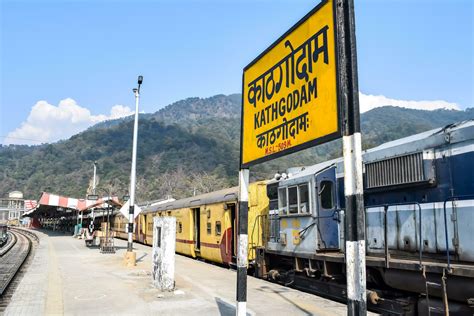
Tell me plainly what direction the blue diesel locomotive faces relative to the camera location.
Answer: facing away from the viewer and to the left of the viewer

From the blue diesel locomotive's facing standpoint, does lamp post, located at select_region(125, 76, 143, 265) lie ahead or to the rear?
ahead

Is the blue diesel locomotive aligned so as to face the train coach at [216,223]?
yes

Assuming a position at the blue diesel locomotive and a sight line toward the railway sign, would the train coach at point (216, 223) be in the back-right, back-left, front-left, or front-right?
back-right

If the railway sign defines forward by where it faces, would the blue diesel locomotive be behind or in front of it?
behind

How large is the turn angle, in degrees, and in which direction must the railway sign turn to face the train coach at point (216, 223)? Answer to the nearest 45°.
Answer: approximately 135° to its right

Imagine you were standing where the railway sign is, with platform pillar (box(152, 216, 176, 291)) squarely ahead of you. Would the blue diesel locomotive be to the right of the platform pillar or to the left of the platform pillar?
right
